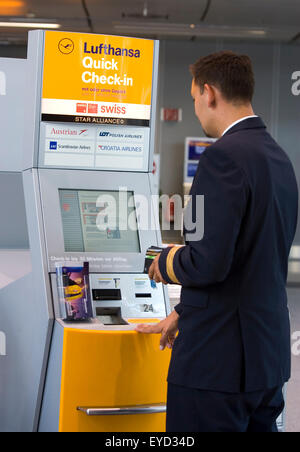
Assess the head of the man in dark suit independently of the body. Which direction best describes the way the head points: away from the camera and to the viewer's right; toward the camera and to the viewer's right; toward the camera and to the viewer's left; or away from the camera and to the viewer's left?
away from the camera and to the viewer's left

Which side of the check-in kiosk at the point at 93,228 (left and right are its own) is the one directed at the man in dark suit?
front

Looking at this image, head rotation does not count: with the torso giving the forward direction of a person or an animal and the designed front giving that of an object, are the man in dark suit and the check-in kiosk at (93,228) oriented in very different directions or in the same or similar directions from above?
very different directions

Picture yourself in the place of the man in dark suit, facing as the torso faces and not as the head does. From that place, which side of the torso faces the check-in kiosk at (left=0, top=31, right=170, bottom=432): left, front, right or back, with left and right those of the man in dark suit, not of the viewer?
front

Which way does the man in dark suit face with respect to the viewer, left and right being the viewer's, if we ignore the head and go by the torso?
facing away from the viewer and to the left of the viewer
